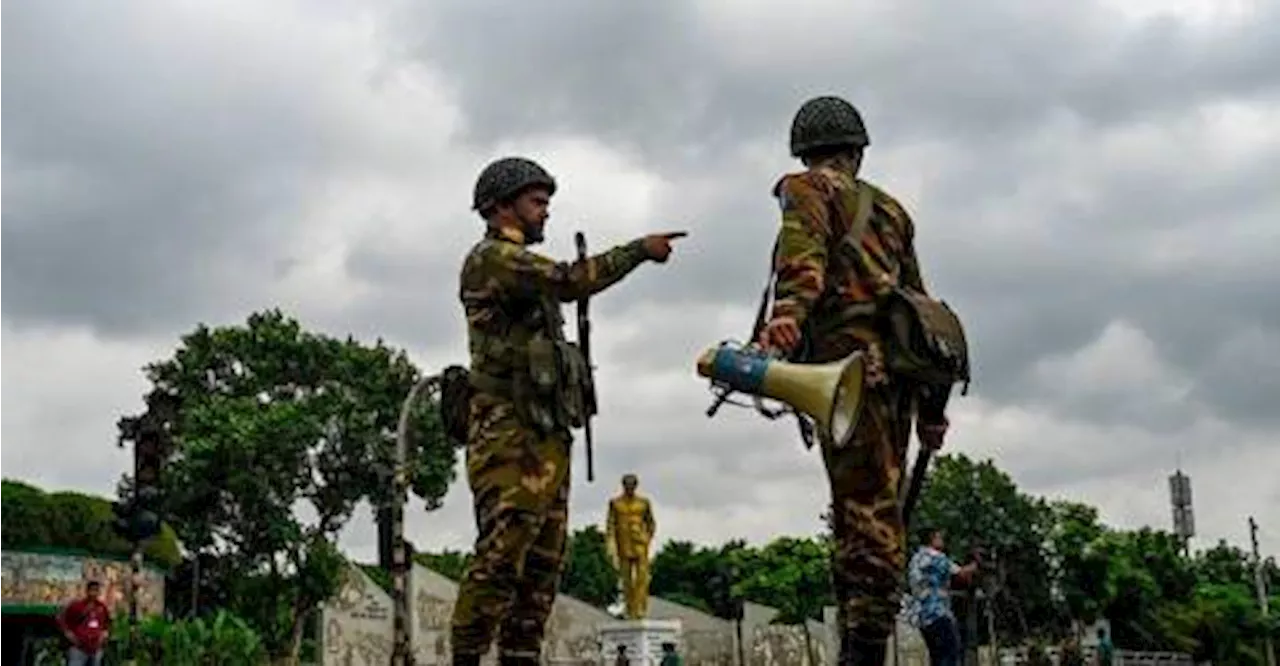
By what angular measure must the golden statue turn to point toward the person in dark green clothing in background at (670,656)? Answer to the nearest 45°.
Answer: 0° — it already faces them

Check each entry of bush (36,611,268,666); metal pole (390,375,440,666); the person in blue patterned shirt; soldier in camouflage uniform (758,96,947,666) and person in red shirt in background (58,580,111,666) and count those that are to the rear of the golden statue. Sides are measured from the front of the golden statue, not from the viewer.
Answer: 0

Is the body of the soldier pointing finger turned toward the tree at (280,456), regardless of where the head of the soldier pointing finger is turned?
no

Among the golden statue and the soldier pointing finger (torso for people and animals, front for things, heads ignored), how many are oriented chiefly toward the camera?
1

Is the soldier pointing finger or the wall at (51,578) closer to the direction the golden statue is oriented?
the soldier pointing finger

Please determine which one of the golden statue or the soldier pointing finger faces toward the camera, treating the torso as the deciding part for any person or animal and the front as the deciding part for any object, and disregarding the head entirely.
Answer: the golden statue

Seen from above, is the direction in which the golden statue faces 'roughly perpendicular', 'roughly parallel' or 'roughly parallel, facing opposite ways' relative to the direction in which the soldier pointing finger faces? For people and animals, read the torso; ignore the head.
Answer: roughly perpendicular

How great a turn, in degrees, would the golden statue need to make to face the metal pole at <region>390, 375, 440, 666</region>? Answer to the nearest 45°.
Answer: approximately 45° to its right

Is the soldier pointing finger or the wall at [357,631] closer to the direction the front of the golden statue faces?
the soldier pointing finger

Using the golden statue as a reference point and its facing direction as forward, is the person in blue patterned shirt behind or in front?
in front

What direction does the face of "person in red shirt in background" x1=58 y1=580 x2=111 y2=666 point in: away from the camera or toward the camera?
toward the camera

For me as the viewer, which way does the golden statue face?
facing the viewer

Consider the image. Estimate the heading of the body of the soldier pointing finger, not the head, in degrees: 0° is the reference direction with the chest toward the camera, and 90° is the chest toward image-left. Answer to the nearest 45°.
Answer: approximately 270°

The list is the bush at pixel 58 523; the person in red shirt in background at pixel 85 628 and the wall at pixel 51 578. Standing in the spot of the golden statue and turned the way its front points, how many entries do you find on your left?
0

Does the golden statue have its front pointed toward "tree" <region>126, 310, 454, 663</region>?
no

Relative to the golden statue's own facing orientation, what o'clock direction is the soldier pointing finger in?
The soldier pointing finger is roughly at 12 o'clock from the golden statue.
